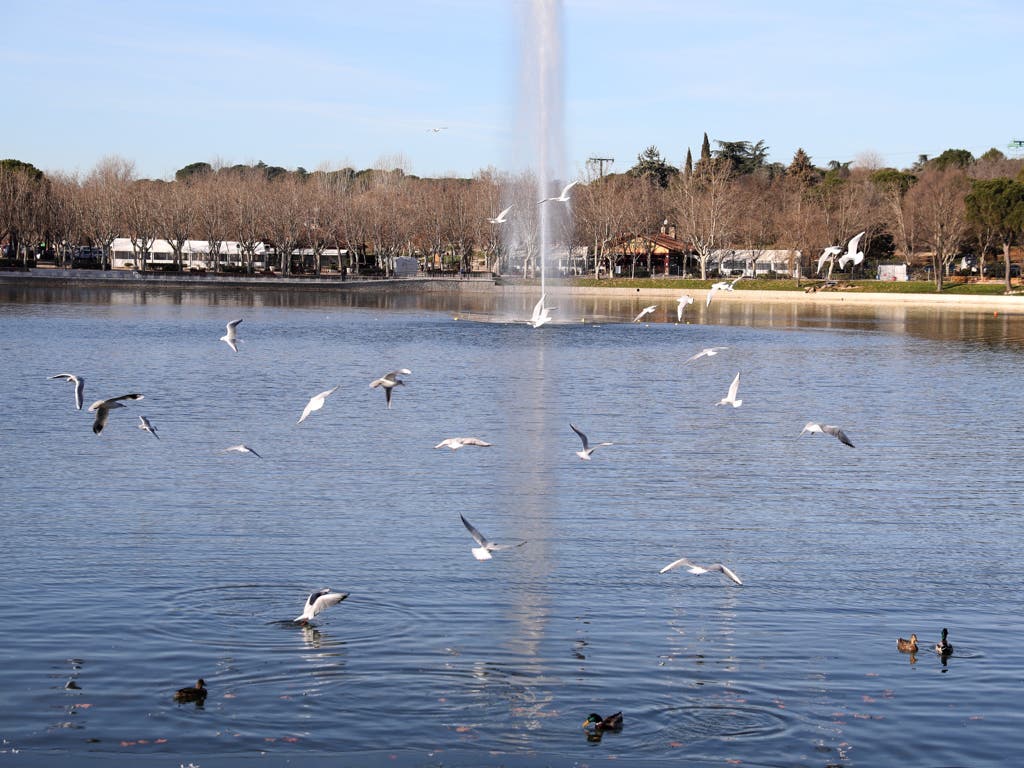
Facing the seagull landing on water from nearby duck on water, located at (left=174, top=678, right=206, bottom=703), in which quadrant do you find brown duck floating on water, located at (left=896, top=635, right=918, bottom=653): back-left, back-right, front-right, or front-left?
front-right

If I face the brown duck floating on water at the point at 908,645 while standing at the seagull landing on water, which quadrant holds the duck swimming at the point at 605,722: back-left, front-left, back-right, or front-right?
front-right

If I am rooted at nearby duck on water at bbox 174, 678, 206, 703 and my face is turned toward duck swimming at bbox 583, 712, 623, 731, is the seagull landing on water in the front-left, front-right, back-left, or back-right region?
front-left

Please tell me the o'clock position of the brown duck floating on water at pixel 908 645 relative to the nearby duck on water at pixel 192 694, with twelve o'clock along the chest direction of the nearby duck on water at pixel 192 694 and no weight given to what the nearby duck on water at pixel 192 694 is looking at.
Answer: the brown duck floating on water at pixel 908 645 is roughly at 12 o'clock from the nearby duck on water at pixel 192 694.

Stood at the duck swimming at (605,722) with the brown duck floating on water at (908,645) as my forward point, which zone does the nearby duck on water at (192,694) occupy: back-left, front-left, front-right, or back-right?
back-left

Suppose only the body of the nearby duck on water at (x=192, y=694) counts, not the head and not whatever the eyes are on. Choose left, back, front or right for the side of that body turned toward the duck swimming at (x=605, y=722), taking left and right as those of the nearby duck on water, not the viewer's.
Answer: front

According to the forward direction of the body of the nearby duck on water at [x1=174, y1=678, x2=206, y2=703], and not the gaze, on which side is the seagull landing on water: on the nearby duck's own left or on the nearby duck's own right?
on the nearby duck's own left

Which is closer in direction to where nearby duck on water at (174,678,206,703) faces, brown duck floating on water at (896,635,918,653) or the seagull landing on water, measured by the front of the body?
the brown duck floating on water

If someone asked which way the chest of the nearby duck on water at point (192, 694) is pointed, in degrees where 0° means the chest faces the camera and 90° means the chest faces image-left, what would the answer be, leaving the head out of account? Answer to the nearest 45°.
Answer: approximately 270°
